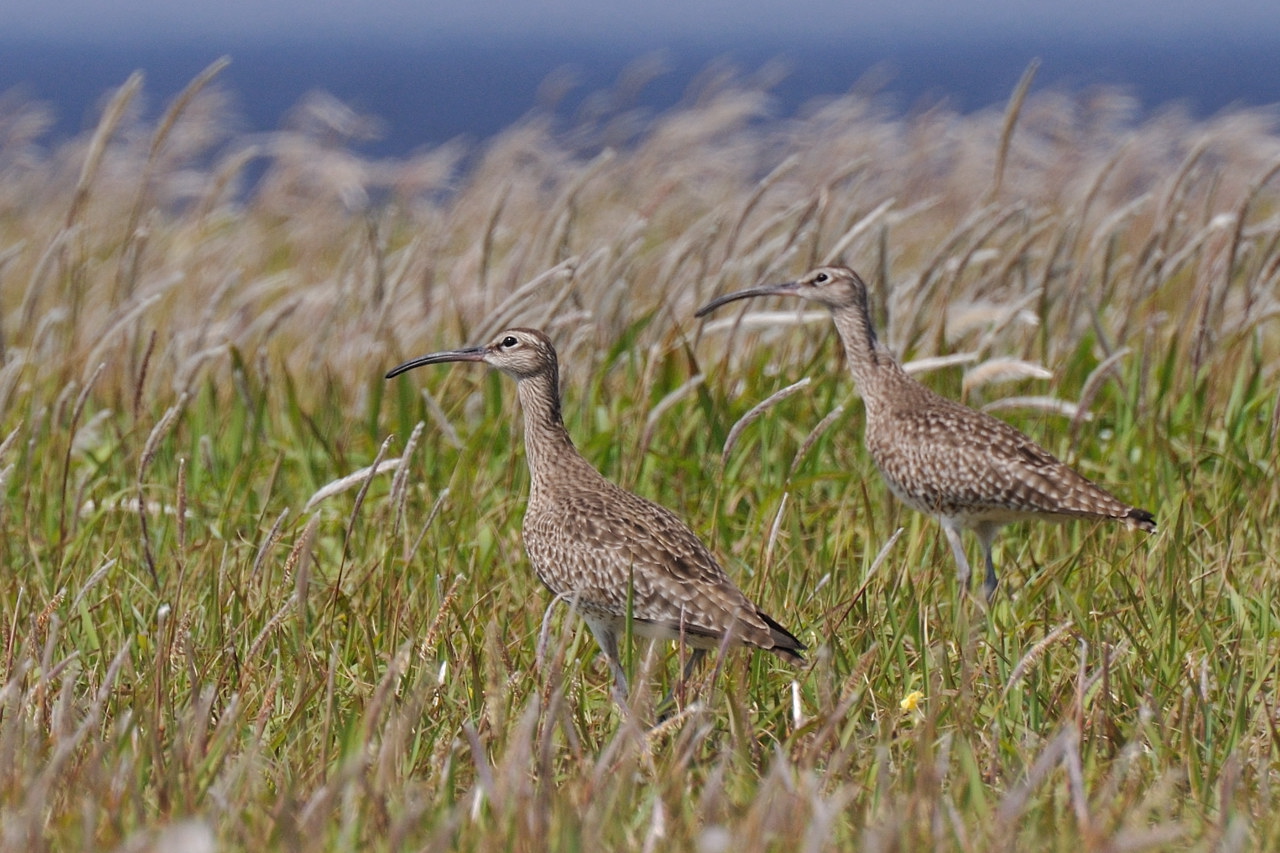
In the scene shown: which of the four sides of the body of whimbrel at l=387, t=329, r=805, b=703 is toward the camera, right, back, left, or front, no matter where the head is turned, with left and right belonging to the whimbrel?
left

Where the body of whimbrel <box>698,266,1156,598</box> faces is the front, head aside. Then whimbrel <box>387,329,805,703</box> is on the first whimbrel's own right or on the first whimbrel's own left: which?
on the first whimbrel's own left

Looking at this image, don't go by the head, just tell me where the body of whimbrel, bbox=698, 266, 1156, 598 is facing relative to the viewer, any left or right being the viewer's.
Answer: facing to the left of the viewer

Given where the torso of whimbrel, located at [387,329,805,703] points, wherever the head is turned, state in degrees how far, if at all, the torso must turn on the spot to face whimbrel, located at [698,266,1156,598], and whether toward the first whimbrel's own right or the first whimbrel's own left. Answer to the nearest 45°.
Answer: approximately 135° to the first whimbrel's own right

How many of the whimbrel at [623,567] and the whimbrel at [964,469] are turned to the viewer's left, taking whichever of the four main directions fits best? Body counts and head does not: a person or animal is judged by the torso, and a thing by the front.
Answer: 2
